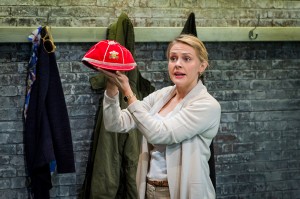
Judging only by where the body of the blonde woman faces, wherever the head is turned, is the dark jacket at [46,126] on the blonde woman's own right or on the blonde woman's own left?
on the blonde woman's own right

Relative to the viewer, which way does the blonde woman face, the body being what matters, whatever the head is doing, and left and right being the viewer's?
facing the viewer and to the left of the viewer

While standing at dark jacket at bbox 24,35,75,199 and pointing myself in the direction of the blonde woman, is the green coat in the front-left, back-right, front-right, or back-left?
front-left

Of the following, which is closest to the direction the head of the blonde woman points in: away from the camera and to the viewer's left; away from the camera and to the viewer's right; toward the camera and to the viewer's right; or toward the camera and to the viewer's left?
toward the camera and to the viewer's left

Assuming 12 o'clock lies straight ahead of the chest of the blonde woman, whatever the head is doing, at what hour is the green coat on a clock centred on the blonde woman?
The green coat is roughly at 4 o'clock from the blonde woman.
